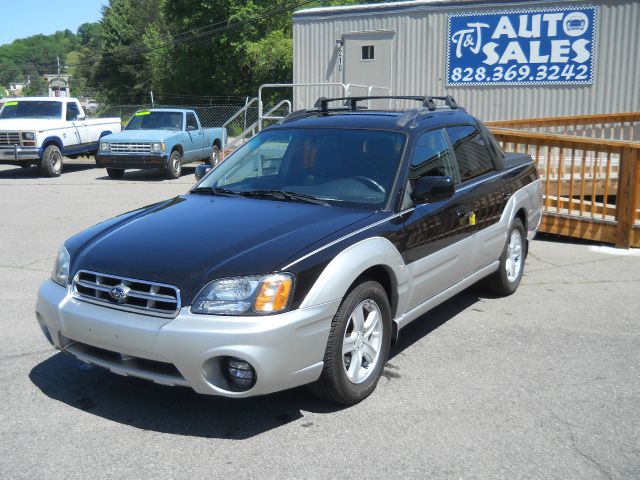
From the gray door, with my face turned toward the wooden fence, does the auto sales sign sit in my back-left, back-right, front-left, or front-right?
front-left

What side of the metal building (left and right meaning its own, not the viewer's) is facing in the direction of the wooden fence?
front

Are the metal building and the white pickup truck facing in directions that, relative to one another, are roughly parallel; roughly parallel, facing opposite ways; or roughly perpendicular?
roughly parallel

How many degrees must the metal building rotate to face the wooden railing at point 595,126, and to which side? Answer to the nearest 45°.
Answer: approximately 45° to its left

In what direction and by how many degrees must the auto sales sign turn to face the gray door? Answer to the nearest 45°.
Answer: approximately 90° to its right

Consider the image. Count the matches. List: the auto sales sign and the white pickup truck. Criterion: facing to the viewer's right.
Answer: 0

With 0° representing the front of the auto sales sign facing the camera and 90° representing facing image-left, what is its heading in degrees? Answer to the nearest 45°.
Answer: approximately 0°

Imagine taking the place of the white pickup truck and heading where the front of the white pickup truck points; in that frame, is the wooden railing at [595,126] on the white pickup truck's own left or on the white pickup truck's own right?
on the white pickup truck's own left

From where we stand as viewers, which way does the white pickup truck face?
facing the viewer and to the left of the viewer

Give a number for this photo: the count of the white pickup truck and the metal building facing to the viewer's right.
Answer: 0

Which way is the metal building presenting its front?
toward the camera

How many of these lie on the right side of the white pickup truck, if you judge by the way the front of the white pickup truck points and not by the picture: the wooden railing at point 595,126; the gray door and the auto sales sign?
0

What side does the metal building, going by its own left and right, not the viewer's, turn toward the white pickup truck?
right

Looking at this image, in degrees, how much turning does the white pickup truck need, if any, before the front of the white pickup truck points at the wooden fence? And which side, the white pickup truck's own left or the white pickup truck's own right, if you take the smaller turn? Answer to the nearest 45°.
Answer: approximately 90° to the white pickup truck's own left

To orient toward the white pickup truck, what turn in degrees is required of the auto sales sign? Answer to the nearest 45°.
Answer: approximately 90° to its right
